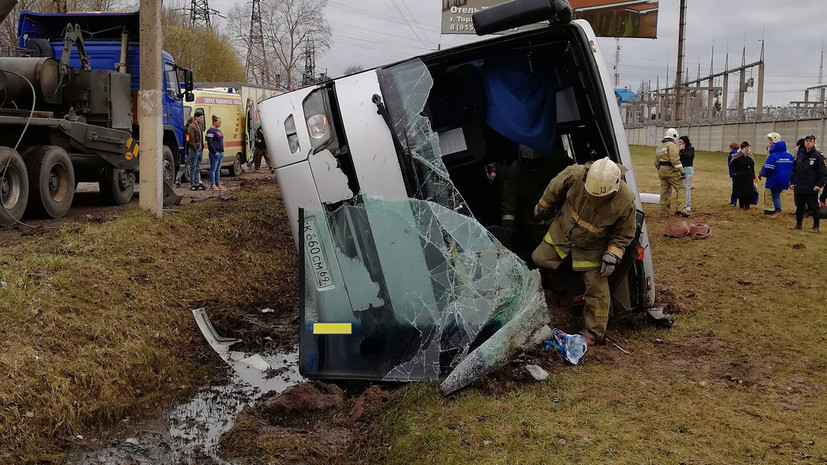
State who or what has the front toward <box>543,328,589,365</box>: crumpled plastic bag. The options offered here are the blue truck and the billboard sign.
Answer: the billboard sign

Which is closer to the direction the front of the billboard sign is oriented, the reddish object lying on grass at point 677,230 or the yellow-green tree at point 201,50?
the reddish object lying on grass

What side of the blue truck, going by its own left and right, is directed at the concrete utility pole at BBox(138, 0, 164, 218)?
right

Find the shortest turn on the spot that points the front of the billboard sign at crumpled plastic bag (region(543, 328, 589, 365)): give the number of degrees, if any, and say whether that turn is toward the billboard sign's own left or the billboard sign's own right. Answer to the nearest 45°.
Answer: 0° — it already faces it

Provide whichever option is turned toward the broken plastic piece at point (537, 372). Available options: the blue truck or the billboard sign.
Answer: the billboard sign

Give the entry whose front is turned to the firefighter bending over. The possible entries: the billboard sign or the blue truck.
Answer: the billboard sign

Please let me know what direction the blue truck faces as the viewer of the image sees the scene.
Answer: facing away from the viewer and to the right of the viewer

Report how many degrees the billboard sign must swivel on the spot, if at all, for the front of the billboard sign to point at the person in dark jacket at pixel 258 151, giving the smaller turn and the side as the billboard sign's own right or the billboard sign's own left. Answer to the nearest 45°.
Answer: approximately 90° to the billboard sign's own right
